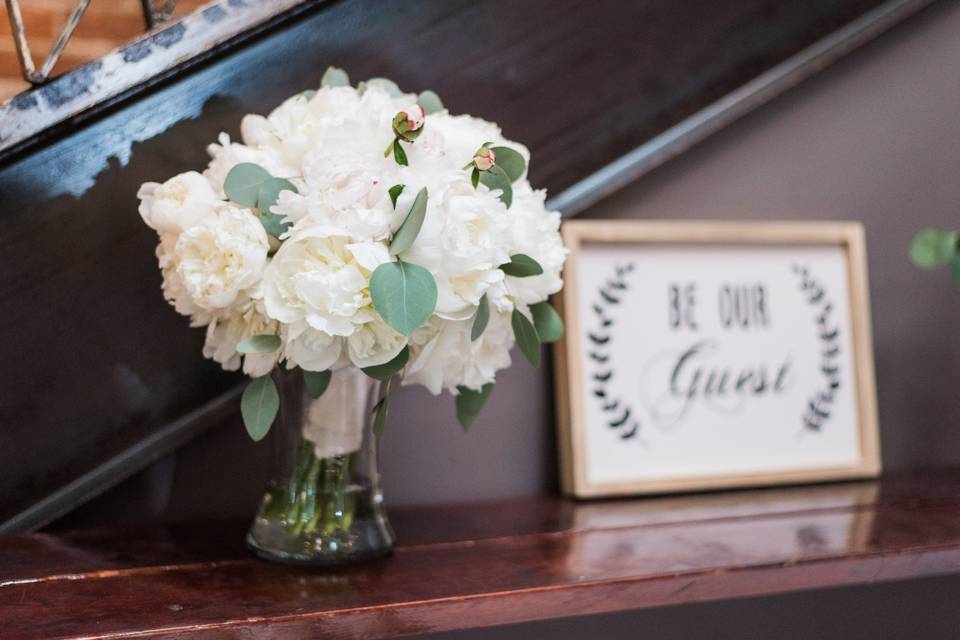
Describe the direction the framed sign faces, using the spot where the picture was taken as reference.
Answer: facing the viewer and to the right of the viewer

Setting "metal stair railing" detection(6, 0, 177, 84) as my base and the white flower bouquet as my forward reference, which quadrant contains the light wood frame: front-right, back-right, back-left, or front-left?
front-left
